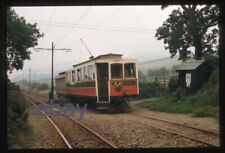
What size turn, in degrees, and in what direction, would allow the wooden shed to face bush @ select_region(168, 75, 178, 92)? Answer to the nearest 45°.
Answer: approximately 90° to its right

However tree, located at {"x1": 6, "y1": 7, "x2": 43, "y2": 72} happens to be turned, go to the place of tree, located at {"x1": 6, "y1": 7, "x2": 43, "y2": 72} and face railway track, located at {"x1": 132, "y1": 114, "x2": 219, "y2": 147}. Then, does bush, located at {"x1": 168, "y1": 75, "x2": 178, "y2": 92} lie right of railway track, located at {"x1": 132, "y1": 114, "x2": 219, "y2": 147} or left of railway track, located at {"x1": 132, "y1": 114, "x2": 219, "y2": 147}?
left

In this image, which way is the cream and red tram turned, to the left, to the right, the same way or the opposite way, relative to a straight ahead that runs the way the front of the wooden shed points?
to the left

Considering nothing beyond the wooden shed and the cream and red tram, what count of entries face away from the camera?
0

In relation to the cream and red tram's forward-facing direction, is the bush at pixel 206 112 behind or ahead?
ahead

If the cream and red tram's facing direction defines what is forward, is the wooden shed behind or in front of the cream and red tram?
in front

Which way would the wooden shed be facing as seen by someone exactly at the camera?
facing the viewer and to the left of the viewer

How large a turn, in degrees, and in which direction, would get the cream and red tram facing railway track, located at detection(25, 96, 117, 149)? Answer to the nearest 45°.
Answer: approximately 45° to its right

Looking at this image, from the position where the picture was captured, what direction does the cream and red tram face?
facing the viewer and to the right of the viewer

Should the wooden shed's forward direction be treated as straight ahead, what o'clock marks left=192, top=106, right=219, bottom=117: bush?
The bush is roughly at 10 o'clock from the wooden shed.

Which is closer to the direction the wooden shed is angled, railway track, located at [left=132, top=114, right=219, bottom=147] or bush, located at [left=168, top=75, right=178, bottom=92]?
the railway track
